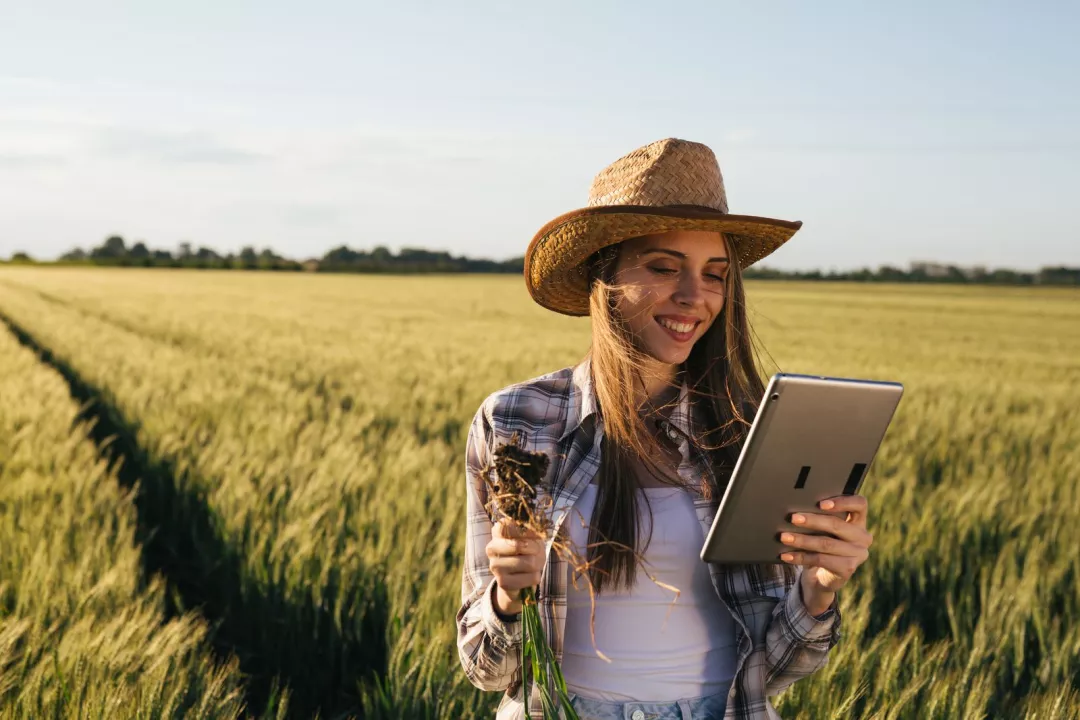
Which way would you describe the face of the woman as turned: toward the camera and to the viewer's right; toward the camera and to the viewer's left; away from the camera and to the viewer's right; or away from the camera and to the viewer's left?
toward the camera and to the viewer's right

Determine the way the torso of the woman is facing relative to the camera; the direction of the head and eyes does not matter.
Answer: toward the camera
